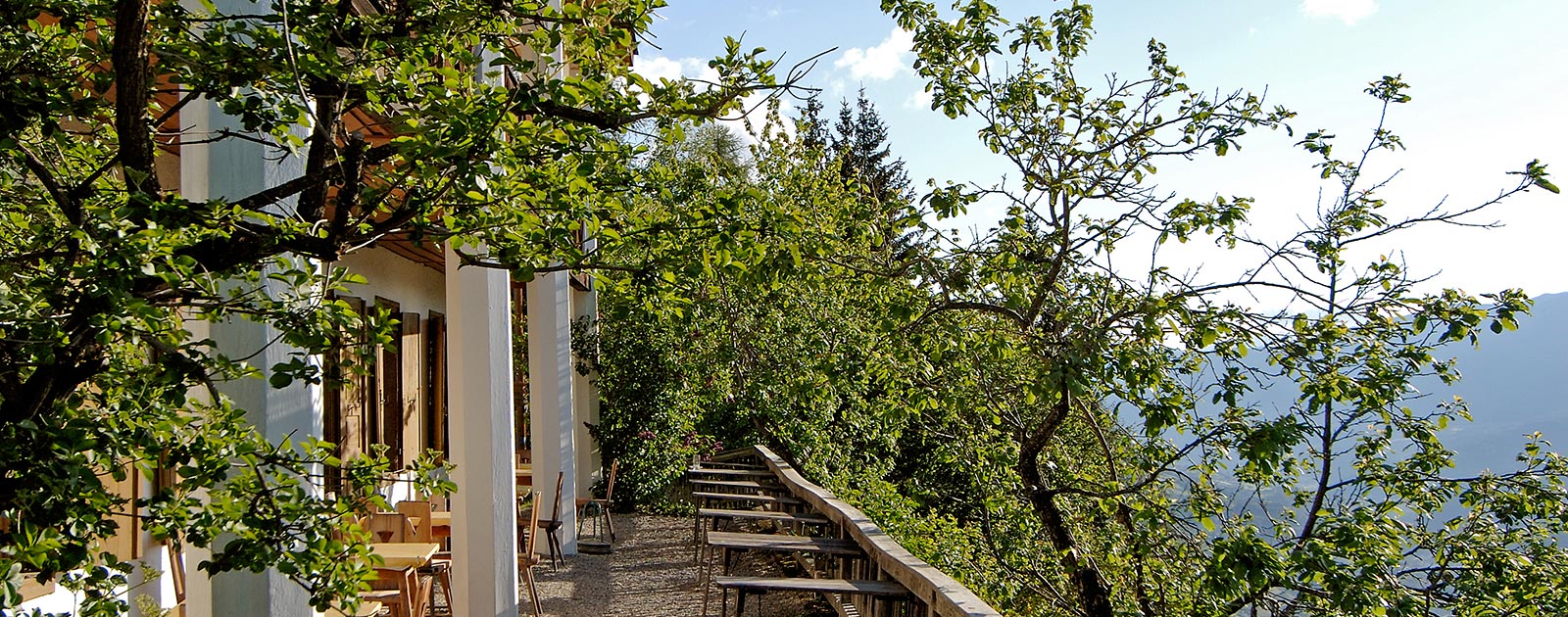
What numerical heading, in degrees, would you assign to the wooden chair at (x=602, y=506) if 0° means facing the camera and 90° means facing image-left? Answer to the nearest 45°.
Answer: approximately 90°

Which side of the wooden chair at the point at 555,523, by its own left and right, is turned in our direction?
left

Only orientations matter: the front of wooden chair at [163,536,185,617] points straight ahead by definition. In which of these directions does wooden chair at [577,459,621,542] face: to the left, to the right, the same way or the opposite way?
the opposite way

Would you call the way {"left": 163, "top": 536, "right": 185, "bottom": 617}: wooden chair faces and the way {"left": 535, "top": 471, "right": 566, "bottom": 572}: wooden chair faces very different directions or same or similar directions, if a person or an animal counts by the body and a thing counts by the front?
very different directions

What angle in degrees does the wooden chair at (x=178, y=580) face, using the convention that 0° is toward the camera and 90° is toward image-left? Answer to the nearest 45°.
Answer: approximately 270°

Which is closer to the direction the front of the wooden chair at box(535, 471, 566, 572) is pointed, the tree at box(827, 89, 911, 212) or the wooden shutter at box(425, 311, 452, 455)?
the wooden shutter

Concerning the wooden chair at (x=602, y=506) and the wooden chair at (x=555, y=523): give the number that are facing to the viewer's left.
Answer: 2

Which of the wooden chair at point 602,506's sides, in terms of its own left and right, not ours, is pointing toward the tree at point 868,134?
right

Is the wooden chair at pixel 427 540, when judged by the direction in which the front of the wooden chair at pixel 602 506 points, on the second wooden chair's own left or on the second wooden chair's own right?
on the second wooden chair's own left

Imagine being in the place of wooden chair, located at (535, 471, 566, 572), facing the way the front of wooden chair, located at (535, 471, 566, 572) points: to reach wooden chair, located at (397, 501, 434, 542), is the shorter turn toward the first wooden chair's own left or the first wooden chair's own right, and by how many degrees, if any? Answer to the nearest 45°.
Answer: approximately 45° to the first wooden chair's own left

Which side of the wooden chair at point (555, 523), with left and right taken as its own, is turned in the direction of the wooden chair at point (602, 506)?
right

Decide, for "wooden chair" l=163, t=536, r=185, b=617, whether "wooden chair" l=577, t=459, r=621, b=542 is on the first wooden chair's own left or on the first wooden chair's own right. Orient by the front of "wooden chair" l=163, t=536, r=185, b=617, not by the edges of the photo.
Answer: on the first wooden chair's own left

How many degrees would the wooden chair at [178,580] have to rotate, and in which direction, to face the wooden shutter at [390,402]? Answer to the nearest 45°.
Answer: approximately 90° to its left
